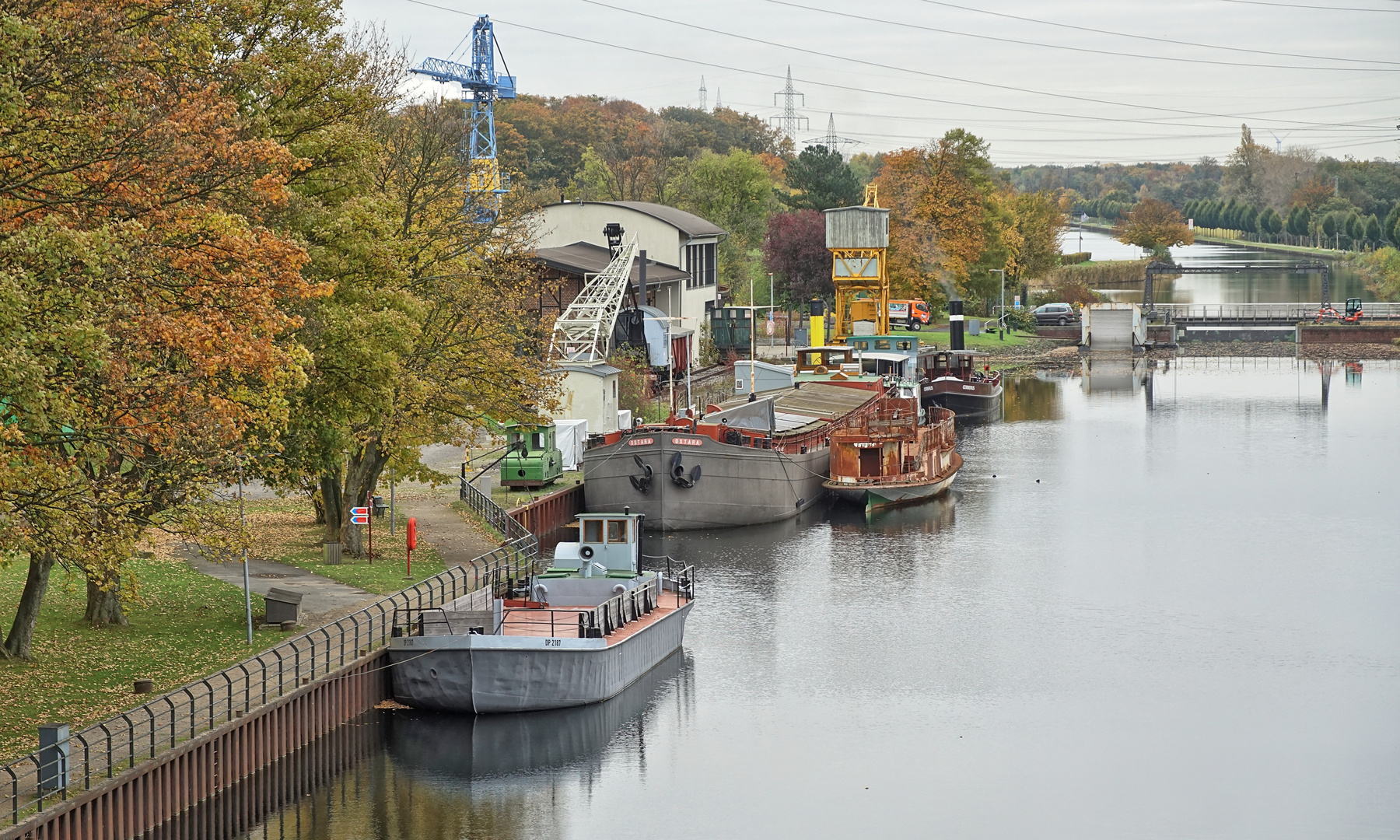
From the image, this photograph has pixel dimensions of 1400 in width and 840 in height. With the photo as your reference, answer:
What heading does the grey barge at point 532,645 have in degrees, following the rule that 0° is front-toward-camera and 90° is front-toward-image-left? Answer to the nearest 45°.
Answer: approximately 45°

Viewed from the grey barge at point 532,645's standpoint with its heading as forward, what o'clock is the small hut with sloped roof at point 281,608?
The small hut with sloped roof is roughly at 2 o'clock from the grey barge.

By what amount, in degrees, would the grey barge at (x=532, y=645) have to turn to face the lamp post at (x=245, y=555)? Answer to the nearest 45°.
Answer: approximately 45° to its right

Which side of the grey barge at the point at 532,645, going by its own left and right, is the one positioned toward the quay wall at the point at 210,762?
front

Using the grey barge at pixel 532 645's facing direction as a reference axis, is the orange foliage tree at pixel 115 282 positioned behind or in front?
in front
